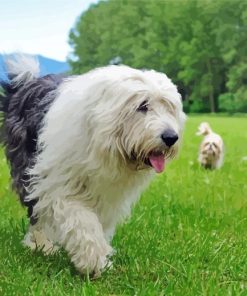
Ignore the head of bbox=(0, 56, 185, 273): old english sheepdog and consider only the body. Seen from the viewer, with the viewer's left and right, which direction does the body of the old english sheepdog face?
facing the viewer and to the right of the viewer

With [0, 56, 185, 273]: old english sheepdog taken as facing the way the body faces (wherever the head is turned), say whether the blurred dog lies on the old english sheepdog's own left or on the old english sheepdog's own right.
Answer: on the old english sheepdog's own left
